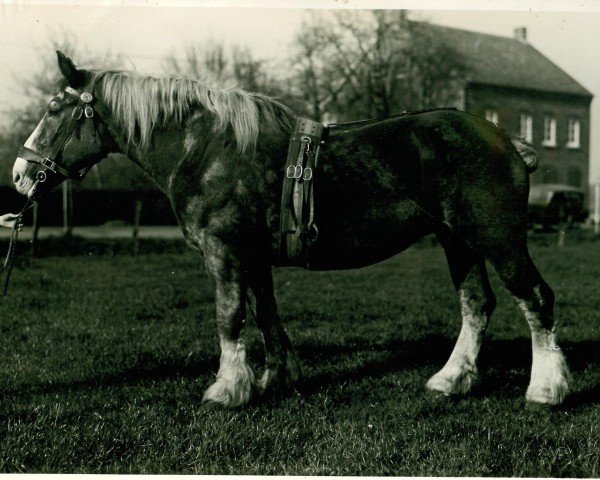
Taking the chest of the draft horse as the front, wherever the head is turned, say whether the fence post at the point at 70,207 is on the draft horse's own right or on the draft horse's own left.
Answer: on the draft horse's own right

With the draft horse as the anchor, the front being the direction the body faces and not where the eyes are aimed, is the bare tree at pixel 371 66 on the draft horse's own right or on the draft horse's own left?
on the draft horse's own right

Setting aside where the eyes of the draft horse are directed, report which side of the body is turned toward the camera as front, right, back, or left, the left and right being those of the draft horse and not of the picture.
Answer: left

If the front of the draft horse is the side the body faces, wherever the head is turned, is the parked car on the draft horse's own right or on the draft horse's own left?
on the draft horse's own right

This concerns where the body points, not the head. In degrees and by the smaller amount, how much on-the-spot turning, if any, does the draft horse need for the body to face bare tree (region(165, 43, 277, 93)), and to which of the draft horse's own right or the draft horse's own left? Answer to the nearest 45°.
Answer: approximately 90° to the draft horse's own right
